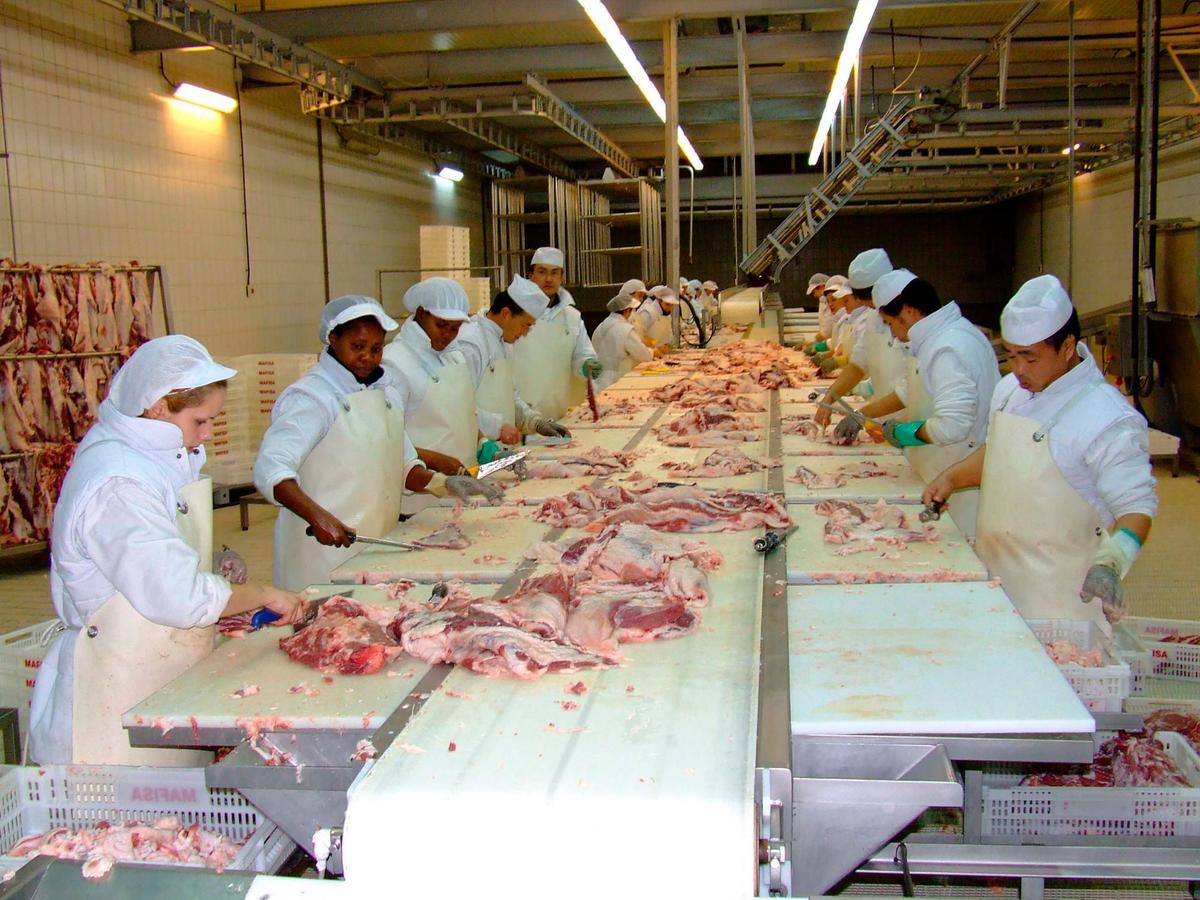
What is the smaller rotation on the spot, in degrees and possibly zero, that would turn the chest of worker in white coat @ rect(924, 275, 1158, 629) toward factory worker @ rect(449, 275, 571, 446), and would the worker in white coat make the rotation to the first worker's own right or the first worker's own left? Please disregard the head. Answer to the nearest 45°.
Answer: approximately 90° to the first worker's own right

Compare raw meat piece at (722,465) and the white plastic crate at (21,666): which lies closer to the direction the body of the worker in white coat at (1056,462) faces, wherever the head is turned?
the white plastic crate

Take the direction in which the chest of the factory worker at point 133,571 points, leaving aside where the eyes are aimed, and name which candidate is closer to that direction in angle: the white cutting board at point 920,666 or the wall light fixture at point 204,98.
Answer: the white cutting board

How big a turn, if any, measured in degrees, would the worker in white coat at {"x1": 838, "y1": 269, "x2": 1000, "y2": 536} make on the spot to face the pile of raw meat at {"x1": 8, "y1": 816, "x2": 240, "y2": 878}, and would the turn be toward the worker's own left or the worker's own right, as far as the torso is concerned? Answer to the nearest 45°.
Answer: approximately 90° to the worker's own left

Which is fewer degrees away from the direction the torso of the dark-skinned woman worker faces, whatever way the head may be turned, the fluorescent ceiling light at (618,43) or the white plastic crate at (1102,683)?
the white plastic crate

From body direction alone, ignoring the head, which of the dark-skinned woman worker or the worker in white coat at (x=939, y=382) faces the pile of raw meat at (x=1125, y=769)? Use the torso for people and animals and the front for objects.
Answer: the dark-skinned woman worker

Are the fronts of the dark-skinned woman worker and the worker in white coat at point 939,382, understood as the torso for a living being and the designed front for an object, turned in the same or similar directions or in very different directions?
very different directions

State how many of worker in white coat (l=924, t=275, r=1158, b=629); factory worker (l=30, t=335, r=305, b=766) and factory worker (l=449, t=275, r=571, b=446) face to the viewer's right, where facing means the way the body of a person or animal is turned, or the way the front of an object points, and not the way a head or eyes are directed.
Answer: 2

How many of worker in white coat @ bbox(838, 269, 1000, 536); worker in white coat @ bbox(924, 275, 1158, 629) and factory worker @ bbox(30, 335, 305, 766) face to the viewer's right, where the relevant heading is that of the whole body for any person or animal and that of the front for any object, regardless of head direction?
1

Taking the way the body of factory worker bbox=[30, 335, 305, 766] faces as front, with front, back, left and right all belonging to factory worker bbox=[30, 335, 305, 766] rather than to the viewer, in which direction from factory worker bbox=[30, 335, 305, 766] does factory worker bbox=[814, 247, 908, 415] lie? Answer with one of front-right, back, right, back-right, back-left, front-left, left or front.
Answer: front-left

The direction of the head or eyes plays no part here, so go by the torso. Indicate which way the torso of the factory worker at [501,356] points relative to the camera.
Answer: to the viewer's right

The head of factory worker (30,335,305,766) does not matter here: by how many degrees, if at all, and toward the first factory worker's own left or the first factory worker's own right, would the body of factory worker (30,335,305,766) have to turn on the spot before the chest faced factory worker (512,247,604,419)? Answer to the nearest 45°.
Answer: approximately 45° to the first factory worker's own left

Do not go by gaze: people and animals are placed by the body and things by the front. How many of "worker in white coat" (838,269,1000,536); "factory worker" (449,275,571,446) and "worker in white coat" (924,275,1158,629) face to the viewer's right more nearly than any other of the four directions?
1

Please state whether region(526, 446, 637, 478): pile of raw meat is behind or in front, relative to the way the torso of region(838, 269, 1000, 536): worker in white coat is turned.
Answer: in front

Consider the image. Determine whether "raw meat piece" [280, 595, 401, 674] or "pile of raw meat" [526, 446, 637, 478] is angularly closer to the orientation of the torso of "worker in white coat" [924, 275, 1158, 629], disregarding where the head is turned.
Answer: the raw meat piece

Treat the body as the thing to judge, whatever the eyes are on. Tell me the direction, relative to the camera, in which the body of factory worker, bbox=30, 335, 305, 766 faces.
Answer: to the viewer's right

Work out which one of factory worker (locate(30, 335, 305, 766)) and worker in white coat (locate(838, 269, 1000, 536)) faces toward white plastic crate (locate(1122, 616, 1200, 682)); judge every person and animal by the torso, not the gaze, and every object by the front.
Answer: the factory worker

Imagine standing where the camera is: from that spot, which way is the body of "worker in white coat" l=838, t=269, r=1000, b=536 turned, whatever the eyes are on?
to the viewer's left

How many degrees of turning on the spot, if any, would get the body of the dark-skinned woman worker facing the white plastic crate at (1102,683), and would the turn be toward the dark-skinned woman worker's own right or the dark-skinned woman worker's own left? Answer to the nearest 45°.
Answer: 0° — they already face it

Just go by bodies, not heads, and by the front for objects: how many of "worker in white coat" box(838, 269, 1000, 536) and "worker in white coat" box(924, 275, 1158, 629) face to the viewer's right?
0

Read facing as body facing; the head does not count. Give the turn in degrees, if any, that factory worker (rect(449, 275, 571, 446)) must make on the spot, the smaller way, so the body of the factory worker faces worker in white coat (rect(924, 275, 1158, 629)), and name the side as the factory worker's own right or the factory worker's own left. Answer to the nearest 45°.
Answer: approximately 45° to the factory worker's own right
